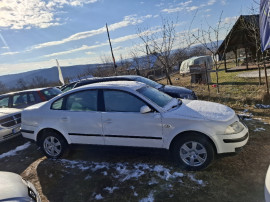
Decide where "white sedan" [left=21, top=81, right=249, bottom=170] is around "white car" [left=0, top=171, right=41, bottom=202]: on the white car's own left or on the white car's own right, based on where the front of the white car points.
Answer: on the white car's own left

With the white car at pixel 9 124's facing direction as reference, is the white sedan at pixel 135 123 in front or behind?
in front

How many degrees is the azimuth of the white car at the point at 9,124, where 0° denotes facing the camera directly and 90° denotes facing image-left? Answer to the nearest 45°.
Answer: approximately 315°

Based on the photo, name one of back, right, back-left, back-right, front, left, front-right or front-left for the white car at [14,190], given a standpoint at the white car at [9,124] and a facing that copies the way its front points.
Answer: front-right

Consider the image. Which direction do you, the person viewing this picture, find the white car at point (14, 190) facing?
facing the viewer and to the right of the viewer

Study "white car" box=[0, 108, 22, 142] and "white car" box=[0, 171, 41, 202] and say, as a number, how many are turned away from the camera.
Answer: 0

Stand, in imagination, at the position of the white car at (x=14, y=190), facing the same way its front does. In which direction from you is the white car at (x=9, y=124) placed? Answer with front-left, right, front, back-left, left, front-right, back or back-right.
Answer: back-left

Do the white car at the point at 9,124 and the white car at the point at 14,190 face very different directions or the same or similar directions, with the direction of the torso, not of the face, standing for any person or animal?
same or similar directions

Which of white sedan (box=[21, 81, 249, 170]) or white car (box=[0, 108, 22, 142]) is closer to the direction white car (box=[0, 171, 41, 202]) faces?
the white sedan
